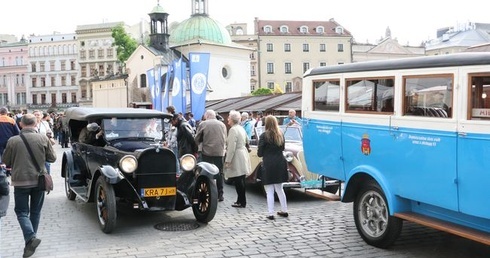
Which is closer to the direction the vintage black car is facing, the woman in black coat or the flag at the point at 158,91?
the woman in black coat

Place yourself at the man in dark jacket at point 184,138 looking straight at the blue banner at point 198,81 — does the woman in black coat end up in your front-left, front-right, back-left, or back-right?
back-right

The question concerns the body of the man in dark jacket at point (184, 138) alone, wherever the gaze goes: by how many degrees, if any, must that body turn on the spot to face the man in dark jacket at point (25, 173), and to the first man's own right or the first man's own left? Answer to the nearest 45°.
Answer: approximately 45° to the first man's own left

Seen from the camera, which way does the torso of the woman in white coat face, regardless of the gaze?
to the viewer's left
